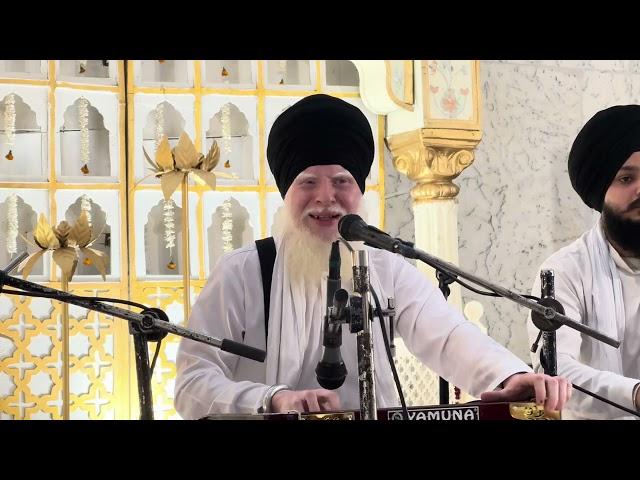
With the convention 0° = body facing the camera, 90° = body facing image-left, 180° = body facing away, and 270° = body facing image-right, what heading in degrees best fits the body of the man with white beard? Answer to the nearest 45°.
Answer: approximately 0°

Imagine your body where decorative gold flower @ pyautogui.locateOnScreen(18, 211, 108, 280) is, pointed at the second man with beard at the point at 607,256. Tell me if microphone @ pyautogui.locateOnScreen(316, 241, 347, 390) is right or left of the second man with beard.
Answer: right

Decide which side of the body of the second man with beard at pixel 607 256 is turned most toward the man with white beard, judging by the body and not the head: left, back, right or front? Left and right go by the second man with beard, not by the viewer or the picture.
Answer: right

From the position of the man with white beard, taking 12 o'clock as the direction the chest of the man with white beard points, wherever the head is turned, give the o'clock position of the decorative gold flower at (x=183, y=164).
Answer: The decorative gold flower is roughly at 5 o'clock from the man with white beard.

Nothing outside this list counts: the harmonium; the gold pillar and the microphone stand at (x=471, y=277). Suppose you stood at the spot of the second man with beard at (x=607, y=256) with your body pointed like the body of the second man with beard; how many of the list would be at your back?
1

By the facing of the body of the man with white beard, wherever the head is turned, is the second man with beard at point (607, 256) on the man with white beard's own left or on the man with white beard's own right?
on the man with white beard's own left
